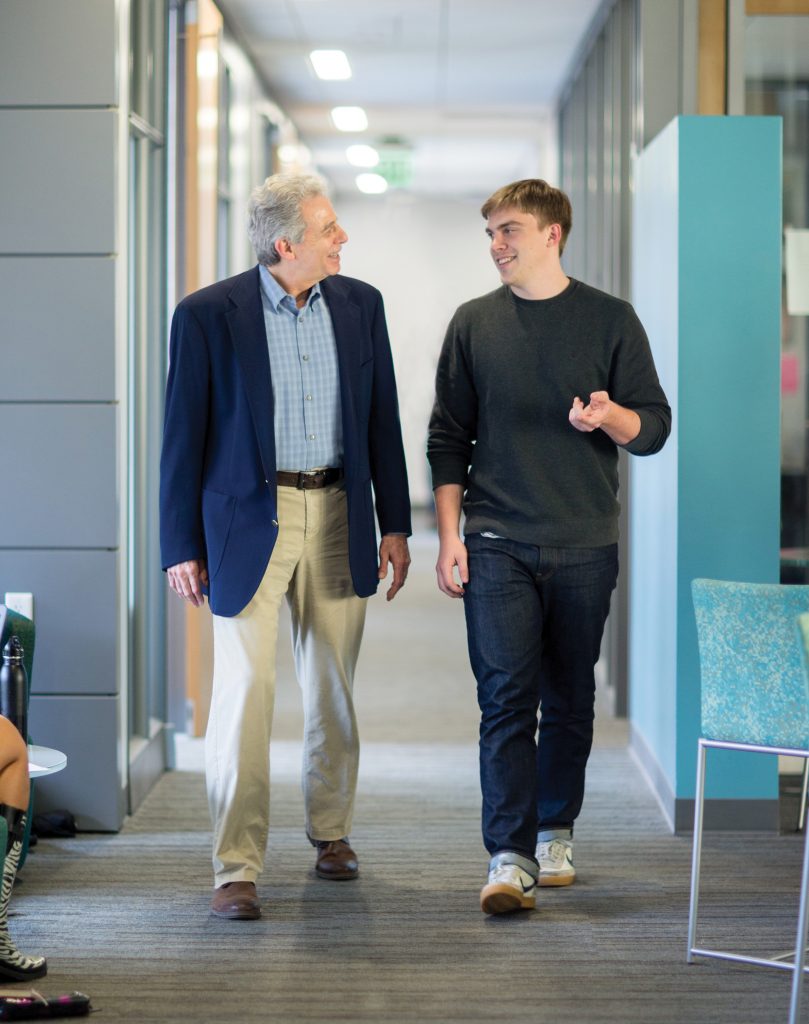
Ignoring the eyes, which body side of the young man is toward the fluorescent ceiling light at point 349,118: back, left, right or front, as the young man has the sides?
back

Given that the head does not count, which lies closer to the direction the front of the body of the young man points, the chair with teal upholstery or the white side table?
the chair with teal upholstery

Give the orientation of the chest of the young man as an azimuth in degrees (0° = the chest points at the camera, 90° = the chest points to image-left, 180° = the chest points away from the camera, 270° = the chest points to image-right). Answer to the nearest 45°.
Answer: approximately 0°

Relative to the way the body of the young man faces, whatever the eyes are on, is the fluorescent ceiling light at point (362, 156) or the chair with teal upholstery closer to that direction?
the chair with teal upholstery

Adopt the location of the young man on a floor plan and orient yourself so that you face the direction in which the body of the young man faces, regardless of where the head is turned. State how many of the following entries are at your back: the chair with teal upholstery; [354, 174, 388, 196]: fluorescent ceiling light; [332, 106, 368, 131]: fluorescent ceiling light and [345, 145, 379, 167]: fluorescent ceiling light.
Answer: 3

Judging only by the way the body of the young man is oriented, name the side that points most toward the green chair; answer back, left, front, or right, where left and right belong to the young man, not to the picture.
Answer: right

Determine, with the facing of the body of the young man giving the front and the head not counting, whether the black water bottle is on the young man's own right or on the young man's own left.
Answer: on the young man's own right

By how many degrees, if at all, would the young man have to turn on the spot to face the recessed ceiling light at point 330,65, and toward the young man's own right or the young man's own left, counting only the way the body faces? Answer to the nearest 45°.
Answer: approximately 180°

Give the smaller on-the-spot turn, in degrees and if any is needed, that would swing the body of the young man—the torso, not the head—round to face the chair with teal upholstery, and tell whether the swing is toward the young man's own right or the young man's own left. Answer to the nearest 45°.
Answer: approximately 45° to the young man's own left
